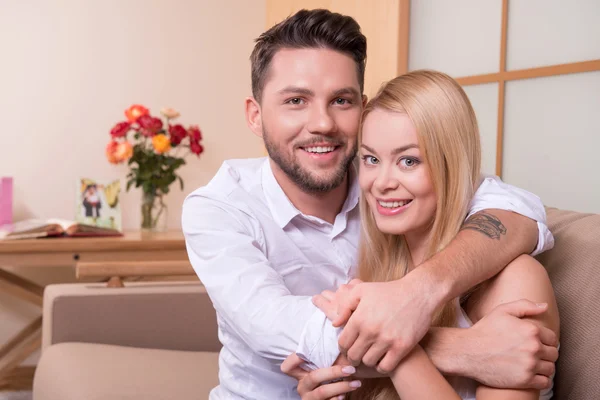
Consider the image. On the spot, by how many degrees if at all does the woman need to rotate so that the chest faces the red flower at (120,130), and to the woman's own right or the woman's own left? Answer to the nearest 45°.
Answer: approximately 90° to the woman's own right

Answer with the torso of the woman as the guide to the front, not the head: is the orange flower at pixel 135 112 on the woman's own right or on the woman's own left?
on the woman's own right

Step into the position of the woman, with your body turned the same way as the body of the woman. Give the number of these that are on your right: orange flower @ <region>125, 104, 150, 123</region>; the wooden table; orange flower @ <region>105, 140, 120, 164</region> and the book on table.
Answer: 4

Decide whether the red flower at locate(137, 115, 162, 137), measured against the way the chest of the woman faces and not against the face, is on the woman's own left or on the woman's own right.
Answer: on the woman's own right

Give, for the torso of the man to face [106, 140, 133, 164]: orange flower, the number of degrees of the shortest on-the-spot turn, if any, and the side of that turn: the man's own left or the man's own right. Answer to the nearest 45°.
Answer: approximately 180°

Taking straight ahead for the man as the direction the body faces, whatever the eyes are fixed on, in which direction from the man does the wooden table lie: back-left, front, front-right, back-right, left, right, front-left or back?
back

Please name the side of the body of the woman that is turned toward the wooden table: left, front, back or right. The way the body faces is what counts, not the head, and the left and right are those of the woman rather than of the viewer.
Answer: right

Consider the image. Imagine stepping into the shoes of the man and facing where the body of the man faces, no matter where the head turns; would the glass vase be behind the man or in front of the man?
behind

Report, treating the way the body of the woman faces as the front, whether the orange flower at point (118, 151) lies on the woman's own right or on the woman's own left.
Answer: on the woman's own right
